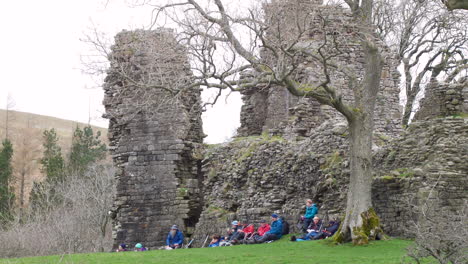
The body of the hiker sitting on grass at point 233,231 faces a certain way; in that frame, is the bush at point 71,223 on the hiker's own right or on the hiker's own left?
on the hiker's own right

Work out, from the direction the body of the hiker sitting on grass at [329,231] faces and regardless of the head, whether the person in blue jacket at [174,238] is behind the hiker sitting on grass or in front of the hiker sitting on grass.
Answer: in front

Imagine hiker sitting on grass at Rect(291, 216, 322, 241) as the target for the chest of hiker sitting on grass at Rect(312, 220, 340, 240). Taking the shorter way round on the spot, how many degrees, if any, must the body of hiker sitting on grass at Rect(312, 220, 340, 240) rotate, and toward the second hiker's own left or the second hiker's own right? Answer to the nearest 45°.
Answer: approximately 45° to the second hiker's own right

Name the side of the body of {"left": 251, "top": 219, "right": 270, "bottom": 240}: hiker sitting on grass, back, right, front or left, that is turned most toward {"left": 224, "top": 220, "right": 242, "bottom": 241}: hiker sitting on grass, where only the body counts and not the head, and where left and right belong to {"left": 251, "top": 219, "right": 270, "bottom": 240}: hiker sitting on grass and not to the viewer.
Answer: right

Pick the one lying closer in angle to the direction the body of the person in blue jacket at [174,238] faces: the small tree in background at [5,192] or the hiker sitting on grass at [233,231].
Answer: the hiker sitting on grass
